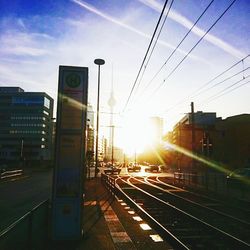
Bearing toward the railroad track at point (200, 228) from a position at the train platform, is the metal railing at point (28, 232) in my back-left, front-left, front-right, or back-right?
back-right

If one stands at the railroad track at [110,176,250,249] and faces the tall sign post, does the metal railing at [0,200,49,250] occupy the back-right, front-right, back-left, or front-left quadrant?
front-left

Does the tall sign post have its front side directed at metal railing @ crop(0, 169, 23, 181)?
no

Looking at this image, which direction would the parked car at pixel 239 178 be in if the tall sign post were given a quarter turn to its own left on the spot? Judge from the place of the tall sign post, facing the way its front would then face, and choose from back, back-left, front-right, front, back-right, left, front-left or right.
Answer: front-left

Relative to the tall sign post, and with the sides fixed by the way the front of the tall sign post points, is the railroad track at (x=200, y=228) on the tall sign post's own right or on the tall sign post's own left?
on the tall sign post's own left

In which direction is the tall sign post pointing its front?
toward the camera
